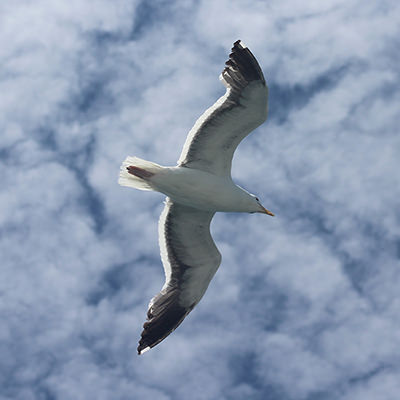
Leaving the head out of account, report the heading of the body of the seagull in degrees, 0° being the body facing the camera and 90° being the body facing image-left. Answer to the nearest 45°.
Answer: approximately 270°
